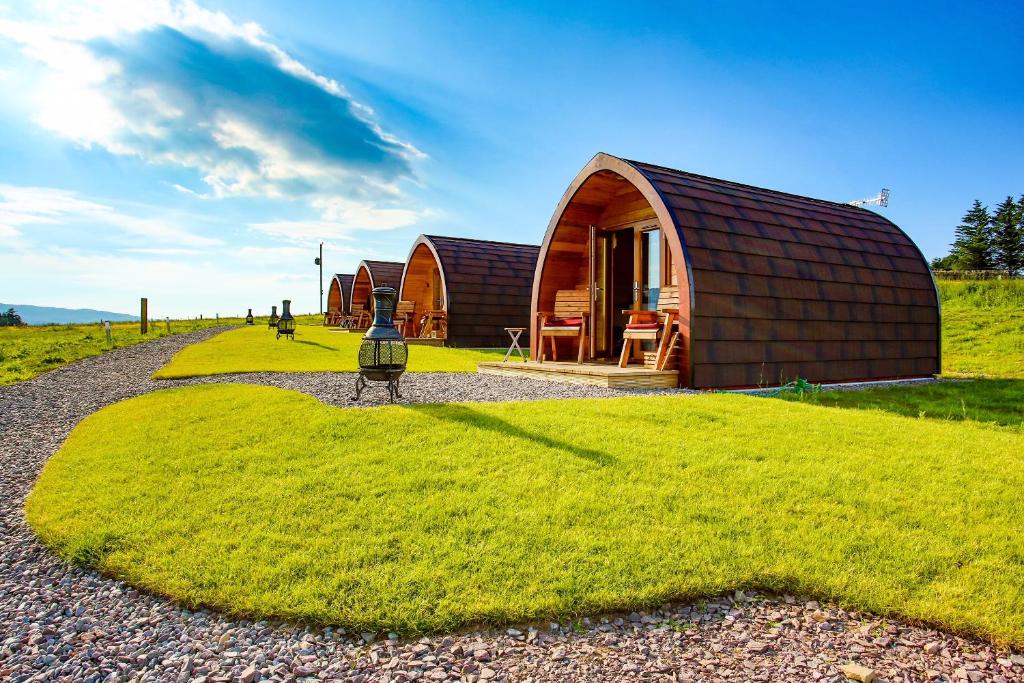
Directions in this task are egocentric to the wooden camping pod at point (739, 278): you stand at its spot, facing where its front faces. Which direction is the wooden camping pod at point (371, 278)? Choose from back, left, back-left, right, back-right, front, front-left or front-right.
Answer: right

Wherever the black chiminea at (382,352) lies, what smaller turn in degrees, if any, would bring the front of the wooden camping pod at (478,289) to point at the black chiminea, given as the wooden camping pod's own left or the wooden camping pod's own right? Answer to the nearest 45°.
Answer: approximately 45° to the wooden camping pod's own left

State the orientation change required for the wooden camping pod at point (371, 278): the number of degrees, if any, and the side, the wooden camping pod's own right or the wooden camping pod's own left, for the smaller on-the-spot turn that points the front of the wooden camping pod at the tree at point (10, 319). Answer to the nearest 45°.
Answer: approximately 90° to the wooden camping pod's own right

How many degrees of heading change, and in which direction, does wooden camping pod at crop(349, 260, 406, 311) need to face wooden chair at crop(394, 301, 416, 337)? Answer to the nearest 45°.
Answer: approximately 45° to its left

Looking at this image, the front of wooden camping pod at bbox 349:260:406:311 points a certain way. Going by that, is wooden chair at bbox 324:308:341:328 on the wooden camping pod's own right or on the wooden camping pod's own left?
on the wooden camping pod's own right

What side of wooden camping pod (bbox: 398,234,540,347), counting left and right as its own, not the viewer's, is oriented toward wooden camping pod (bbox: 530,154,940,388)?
left

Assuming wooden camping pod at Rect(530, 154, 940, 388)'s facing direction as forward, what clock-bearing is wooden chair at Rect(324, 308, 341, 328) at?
The wooden chair is roughly at 3 o'clock from the wooden camping pod.

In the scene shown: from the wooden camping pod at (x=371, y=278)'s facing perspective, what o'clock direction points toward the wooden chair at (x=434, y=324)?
The wooden chair is roughly at 10 o'clock from the wooden camping pod.

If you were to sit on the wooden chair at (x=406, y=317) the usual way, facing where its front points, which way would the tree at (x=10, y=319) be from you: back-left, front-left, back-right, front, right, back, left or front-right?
right

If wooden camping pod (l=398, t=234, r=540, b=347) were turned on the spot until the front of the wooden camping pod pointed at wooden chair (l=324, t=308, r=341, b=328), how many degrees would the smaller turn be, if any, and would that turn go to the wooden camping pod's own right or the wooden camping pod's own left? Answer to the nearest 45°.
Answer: approximately 90° to the wooden camping pod's own right

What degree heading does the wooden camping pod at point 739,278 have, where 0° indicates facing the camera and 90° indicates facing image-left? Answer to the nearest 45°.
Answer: approximately 45°

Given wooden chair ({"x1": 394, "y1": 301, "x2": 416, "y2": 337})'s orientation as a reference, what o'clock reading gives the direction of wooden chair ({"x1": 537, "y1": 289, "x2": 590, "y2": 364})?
wooden chair ({"x1": 537, "y1": 289, "x2": 590, "y2": 364}) is roughly at 10 o'clock from wooden chair ({"x1": 394, "y1": 301, "x2": 416, "y2": 337}).

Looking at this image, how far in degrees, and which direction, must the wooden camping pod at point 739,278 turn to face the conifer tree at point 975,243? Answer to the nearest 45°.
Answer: approximately 135° to its right
